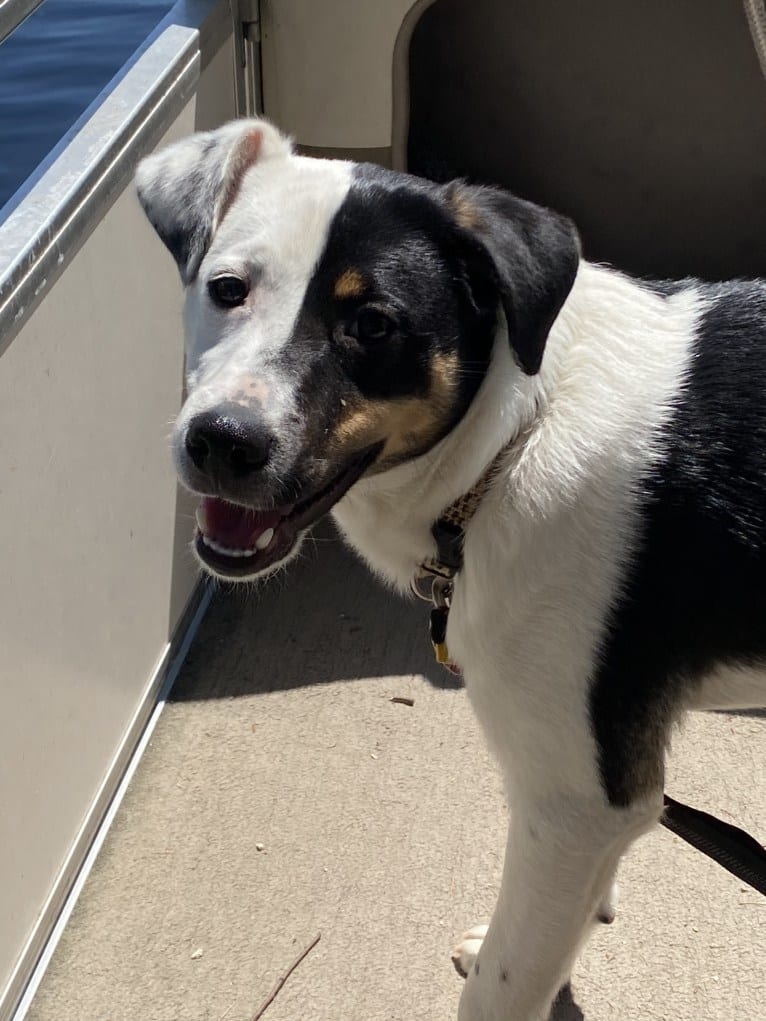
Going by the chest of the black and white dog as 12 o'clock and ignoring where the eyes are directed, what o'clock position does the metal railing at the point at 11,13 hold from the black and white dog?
The metal railing is roughly at 1 o'clock from the black and white dog.

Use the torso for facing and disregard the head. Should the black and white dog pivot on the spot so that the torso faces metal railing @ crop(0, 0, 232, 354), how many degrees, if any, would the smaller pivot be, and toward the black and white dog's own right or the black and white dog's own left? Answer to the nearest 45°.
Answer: approximately 45° to the black and white dog's own right

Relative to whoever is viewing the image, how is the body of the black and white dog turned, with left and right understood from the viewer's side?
facing to the left of the viewer
